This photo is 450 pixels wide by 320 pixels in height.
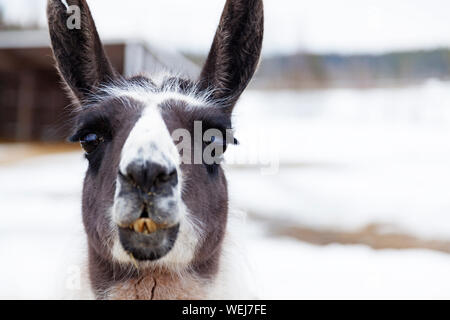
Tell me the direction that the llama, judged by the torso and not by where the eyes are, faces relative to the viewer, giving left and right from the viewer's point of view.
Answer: facing the viewer

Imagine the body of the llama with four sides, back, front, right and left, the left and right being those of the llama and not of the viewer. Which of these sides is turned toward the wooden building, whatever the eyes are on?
back
